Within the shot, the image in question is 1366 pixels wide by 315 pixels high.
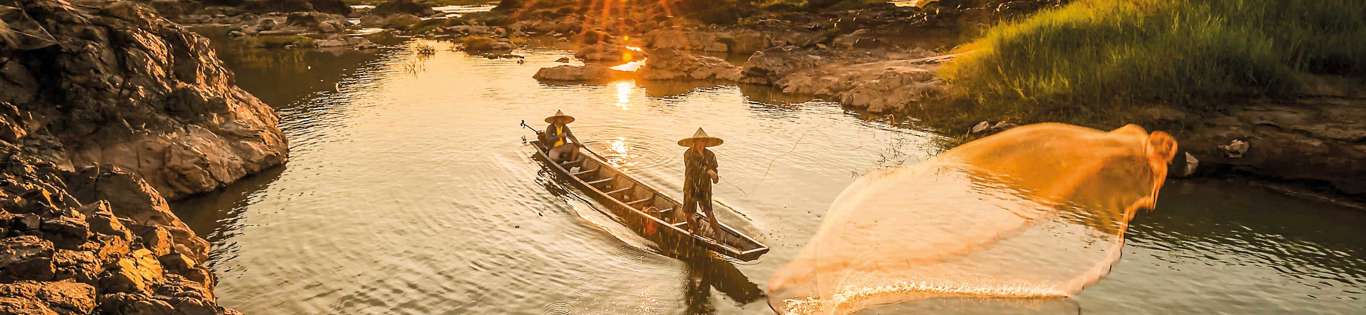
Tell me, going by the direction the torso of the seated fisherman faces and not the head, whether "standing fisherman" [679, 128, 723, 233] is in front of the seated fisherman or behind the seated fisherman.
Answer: in front

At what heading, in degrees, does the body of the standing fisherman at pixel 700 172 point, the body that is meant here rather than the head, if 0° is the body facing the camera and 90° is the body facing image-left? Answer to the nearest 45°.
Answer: approximately 315°

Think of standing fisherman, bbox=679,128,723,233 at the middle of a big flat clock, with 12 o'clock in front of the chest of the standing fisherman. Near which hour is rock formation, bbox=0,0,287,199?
The rock formation is roughly at 5 o'clock from the standing fisherman.

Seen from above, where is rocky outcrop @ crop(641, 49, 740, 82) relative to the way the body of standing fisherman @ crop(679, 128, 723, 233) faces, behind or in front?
behind

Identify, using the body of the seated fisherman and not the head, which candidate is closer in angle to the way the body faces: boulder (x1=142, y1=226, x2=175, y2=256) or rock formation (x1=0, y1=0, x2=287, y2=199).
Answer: the boulder

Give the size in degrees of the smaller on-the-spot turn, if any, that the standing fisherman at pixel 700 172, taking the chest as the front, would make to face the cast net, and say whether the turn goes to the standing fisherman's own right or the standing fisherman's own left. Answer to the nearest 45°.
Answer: approximately 45° to the standing fisherman's own left

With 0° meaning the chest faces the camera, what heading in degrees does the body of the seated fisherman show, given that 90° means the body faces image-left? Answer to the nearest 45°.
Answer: approximately 315°

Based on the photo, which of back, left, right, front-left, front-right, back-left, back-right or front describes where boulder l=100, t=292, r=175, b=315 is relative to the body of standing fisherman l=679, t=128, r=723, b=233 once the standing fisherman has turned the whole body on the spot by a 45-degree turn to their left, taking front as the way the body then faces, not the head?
back-right

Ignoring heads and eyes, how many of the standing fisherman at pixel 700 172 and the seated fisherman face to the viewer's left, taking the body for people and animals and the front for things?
0

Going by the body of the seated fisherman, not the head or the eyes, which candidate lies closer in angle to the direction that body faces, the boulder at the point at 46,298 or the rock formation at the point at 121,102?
the boulder

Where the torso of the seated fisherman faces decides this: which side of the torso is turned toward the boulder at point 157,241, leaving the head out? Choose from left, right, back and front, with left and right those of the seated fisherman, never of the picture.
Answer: right

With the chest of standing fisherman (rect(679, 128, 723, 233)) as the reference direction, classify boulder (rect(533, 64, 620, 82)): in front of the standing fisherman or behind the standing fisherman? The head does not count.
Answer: behind

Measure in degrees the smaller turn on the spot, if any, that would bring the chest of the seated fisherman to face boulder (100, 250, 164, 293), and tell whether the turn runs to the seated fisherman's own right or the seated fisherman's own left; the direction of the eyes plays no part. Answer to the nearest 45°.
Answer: approximately 90° to the seated fisherman's own right
